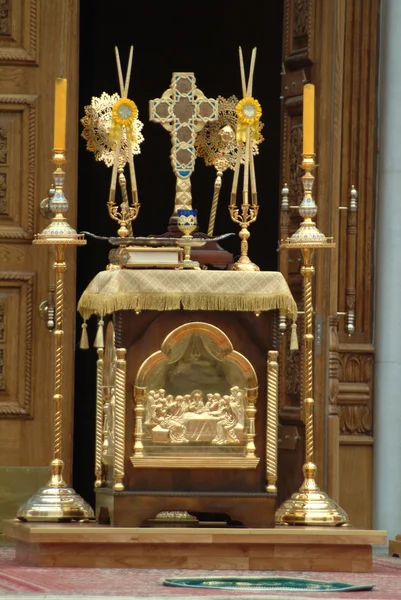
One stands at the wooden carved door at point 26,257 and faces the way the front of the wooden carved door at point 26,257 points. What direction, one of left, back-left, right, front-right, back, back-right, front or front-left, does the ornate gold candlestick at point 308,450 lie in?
front-left

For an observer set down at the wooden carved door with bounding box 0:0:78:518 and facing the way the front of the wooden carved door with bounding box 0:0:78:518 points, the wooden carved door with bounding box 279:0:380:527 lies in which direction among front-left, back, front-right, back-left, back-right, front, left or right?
left

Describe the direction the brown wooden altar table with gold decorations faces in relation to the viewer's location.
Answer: facing the viewer

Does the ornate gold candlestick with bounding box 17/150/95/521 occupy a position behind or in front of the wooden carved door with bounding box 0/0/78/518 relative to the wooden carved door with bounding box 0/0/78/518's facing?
in front

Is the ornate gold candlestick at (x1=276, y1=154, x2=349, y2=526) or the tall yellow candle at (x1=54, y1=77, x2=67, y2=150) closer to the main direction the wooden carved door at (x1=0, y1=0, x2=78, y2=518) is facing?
the tall yellow candle

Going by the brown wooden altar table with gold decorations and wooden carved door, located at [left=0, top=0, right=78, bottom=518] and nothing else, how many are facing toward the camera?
2

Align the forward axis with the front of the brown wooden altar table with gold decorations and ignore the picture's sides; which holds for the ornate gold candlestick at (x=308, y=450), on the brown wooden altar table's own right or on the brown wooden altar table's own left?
on the brown wooden altar table's own left

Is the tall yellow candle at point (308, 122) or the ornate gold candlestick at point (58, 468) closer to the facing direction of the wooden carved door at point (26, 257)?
the ornate gold candlestick

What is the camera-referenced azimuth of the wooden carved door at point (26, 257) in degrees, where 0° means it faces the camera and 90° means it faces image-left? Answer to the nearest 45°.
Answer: approximately 0°
